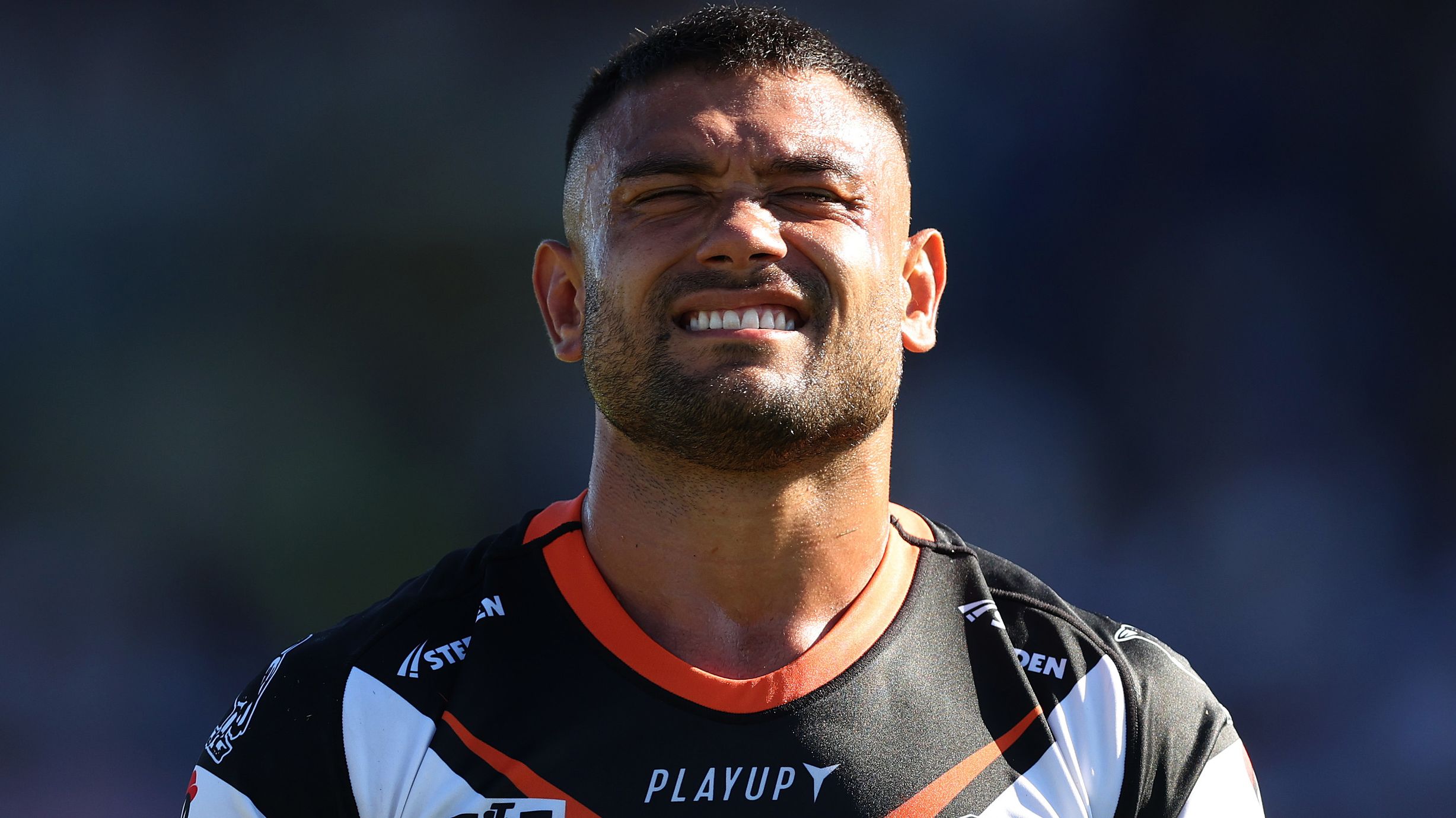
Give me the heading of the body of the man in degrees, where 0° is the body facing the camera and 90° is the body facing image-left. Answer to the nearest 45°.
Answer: approximately 0°

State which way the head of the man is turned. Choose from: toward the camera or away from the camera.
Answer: toward the camera
